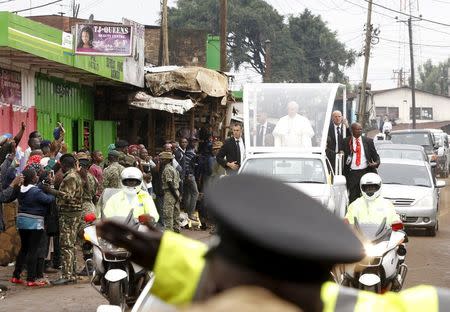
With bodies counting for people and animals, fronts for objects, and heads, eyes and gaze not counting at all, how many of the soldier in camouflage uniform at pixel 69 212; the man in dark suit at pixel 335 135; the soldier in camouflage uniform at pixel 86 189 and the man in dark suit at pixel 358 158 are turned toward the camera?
2

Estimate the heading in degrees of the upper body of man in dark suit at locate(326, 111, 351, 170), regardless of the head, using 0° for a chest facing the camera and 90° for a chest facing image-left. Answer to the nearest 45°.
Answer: approximately 0°

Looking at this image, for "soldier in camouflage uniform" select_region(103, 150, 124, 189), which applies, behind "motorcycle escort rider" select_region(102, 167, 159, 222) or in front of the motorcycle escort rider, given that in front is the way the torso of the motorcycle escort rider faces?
behind

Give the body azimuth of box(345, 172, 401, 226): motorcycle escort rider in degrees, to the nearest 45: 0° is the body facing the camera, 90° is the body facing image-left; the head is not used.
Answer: approximately 0°
